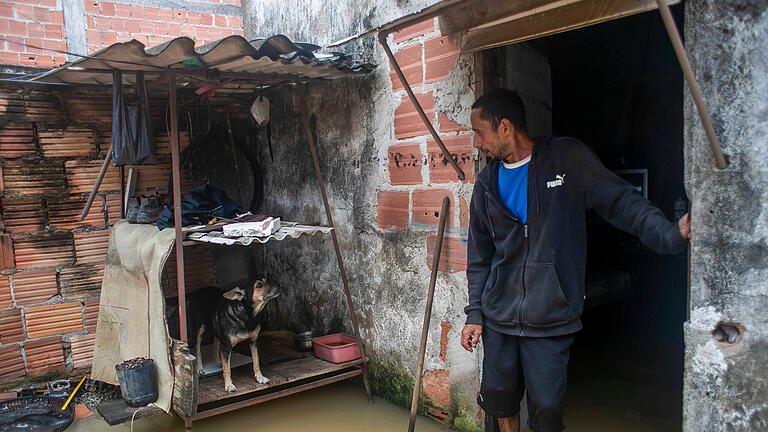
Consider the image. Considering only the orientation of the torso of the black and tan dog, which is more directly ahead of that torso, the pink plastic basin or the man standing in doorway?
the man standing in doorway

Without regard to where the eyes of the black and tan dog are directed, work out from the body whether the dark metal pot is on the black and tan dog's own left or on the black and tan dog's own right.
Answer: on the black and tan dog's own left

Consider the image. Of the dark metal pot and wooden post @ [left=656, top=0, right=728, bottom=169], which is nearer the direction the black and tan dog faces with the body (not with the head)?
the wooden post

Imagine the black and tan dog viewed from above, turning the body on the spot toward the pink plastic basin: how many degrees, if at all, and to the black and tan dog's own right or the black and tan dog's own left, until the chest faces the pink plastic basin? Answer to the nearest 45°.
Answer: approximately 45° to the black and tan dog's own left

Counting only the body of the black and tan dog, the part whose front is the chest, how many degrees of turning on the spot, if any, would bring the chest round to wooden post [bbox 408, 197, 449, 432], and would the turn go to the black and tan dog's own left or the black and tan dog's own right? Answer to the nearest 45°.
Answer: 0° — it already faces it

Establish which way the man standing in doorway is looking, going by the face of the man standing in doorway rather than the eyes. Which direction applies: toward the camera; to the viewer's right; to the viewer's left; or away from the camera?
to the viewer's left

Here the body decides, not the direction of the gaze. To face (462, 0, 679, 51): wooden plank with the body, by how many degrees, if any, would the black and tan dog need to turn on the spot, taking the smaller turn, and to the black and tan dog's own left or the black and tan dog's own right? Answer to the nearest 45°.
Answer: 0° — it already faces it

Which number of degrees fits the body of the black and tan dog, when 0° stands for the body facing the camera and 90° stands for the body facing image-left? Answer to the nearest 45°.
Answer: approximately 315°

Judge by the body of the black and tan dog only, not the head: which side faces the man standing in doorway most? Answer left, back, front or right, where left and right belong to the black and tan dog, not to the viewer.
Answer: front
